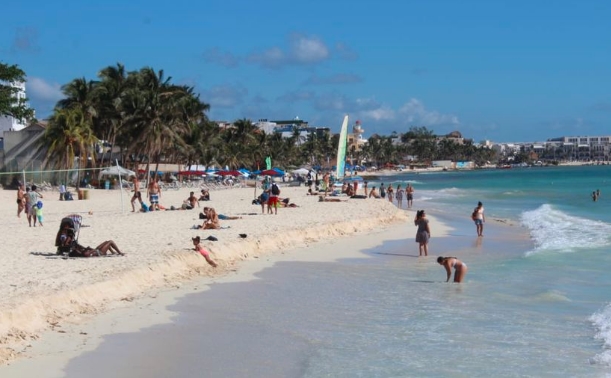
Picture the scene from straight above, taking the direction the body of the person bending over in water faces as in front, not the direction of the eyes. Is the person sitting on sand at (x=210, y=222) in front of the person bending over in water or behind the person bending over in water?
in front

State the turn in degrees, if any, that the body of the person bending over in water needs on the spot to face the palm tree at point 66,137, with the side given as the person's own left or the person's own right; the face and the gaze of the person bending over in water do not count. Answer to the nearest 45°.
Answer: approximately 45° to the person's own right

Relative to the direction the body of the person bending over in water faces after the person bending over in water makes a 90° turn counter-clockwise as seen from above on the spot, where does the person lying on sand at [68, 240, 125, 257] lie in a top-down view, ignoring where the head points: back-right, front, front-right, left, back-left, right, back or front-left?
right

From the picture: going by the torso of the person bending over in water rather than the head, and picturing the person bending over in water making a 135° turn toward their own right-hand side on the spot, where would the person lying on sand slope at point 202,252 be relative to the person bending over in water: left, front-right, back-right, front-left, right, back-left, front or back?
back-left

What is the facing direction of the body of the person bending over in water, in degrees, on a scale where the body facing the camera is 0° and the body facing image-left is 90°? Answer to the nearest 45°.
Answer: approximately 90°
